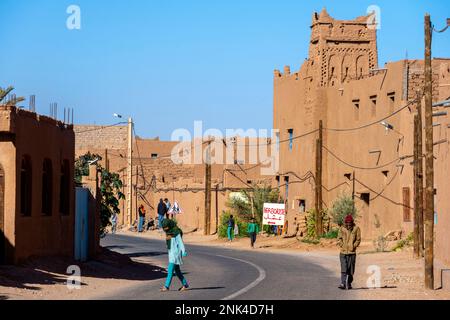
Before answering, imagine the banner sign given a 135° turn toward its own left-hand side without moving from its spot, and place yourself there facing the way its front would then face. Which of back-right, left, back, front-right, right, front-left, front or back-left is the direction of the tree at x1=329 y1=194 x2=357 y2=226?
front-right

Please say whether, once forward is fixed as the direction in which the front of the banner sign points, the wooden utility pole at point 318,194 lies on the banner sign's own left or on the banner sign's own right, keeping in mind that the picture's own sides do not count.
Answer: on the banner sign's own left

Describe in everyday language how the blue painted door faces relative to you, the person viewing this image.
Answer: facing the viewer and to the right of the viewer

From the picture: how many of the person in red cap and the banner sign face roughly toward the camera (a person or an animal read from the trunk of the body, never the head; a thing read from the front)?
2

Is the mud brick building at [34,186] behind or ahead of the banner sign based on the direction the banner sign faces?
ahead

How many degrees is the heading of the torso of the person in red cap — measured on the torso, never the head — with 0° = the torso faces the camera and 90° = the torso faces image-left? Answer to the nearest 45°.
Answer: approximately 0°

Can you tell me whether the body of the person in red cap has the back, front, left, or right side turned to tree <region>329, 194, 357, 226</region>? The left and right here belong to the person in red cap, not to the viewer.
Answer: back

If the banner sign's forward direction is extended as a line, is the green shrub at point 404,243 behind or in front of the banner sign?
in front

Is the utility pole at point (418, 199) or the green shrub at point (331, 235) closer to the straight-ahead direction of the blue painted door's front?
the utility pole

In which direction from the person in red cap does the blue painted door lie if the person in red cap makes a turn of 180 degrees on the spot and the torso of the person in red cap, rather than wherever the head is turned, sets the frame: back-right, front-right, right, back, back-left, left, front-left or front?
front-left

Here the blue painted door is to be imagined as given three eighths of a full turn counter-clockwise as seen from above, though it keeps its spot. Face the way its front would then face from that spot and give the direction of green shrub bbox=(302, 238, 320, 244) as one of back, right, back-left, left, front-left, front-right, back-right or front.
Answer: front-right
